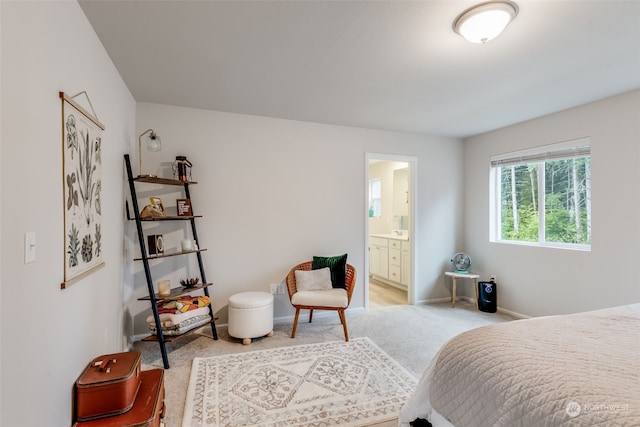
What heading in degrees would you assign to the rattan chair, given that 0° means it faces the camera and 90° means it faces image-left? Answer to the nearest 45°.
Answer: approximately 0°

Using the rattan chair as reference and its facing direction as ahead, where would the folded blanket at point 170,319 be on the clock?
The folded blanket is roughly at 2 o'clock from the rattan chair.

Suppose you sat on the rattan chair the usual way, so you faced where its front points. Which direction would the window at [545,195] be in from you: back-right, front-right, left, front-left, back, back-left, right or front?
left

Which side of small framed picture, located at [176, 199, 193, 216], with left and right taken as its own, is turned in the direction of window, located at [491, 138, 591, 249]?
left

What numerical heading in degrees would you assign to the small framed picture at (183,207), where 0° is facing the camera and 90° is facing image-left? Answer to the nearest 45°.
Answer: approximately 0°

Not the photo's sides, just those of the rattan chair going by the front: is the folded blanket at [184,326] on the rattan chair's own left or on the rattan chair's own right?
on the rattan chair's own right

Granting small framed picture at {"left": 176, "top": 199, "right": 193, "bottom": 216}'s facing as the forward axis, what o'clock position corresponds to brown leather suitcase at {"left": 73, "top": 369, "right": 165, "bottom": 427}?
The brown leather suitcase is roughly at 12 o'clock from the small framed picture.

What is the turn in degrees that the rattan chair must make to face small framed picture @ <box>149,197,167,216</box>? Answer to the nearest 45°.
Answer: approximately 90° to its right

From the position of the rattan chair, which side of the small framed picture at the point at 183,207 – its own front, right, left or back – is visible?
left

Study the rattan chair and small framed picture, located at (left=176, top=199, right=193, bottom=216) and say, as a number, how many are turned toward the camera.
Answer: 2
